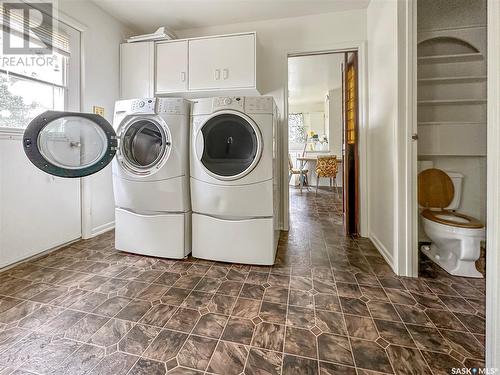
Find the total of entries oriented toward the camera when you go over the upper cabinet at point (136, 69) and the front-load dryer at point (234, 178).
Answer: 2

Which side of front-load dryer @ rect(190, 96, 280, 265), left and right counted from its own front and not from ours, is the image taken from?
front

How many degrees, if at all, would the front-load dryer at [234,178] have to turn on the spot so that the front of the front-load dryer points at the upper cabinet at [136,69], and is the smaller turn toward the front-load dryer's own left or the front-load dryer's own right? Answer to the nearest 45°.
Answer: approximately 135° to the front-load dryer's own right

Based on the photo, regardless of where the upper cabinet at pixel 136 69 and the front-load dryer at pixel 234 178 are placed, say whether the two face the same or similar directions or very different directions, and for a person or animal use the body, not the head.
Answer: same or similar directions

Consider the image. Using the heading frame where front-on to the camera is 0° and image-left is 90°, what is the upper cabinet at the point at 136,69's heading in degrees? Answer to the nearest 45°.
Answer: approximately 0°

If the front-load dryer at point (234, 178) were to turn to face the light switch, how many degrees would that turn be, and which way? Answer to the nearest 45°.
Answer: approximately 135° to its right
